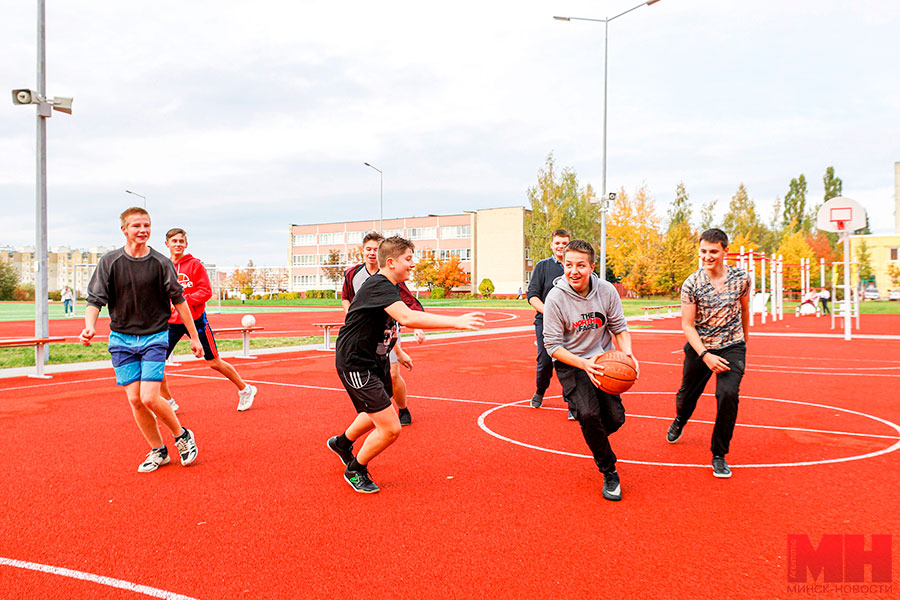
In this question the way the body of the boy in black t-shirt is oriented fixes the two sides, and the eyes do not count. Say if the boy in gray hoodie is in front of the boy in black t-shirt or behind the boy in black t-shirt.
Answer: in front

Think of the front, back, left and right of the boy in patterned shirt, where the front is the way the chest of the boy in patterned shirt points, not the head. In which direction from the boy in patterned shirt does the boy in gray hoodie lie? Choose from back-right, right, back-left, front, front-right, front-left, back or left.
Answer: front-right

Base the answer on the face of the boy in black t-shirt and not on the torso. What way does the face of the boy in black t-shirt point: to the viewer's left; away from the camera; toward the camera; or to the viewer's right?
to the viewer's right

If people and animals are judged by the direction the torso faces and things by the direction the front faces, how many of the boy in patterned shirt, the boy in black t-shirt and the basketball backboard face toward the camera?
2

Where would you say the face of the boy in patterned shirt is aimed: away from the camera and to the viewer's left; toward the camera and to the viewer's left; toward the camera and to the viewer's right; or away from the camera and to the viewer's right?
toward the camera and to the viewer's left

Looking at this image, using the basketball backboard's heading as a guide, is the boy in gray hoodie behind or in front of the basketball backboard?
in front

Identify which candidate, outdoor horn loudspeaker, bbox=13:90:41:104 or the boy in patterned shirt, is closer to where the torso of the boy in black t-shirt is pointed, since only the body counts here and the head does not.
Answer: the boy in patterned shirt

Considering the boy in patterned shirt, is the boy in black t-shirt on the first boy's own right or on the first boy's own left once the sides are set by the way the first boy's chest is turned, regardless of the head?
on the first boy's own right

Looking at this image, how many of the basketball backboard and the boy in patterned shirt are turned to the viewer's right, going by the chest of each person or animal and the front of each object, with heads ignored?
0

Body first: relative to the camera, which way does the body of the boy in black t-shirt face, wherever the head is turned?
to the viewer's right

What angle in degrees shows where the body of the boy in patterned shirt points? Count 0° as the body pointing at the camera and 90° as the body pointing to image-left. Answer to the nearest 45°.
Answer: approximately 0°

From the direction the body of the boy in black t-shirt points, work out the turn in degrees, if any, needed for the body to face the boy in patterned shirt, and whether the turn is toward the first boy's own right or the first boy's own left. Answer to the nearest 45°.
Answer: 0° — they already face them

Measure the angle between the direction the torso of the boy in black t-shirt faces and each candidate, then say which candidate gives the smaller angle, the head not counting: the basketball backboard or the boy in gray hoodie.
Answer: the boy in gray hoodie

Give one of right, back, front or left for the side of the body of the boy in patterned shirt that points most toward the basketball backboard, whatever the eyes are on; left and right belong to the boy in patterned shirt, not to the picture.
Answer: back

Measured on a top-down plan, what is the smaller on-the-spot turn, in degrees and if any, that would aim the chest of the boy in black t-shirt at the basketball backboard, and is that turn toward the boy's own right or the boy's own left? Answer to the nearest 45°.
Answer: approximately 45° to the boy's own left
